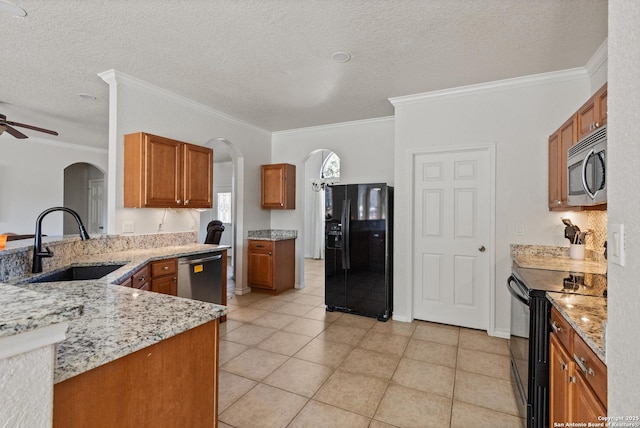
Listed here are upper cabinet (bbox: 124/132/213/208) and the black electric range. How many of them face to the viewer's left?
1

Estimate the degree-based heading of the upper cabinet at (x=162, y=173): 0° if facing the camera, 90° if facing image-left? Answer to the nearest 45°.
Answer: approximately 315°

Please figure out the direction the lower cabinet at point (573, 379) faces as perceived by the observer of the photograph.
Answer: facing to the left of the viewer

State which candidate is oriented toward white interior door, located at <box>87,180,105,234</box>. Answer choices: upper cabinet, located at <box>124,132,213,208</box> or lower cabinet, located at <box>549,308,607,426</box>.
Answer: the lower cabinet

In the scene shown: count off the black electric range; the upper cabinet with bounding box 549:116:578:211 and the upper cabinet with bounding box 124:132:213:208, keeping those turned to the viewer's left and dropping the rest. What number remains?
2

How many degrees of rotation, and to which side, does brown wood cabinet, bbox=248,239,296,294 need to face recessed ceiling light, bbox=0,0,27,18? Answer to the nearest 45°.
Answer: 0° — it already faces it

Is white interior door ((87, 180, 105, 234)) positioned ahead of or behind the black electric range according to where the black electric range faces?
ahead

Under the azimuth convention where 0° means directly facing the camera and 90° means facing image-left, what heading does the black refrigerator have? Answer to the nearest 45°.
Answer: approximately 45°

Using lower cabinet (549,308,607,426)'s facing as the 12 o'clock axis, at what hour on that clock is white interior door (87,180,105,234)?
The white interior door is roughly at 12 o'clock from the lower cabinet.

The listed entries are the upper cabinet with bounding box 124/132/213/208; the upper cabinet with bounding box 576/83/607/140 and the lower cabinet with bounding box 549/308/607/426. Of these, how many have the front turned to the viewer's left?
2

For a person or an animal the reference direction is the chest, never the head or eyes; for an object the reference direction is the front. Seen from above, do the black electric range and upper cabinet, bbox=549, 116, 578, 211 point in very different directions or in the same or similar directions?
same or similar directions

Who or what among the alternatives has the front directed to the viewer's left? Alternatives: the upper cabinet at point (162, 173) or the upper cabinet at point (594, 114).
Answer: the upper cabinet at point (594, 114)

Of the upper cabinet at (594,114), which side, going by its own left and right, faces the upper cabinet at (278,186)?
front

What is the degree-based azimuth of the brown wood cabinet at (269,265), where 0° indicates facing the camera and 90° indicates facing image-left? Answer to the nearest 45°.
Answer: approximately 45°

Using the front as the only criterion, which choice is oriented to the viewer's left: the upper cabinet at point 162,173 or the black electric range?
the black electric range

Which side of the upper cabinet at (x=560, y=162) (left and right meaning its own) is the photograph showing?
left

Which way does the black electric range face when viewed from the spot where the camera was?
facing to the left of the viewer

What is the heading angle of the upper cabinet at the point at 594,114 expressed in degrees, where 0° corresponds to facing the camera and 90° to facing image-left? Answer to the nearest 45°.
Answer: approximately 90°

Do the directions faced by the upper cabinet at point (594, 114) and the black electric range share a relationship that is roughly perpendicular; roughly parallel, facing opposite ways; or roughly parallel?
roughly parallel
